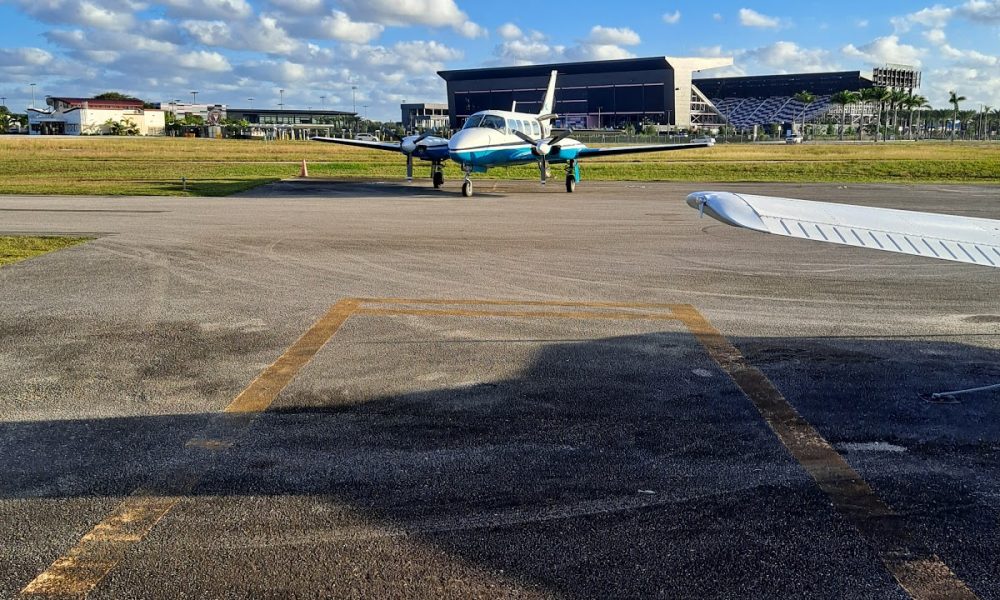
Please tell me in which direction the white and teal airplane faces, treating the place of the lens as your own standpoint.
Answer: facing the viewer and to the left of the viewer
